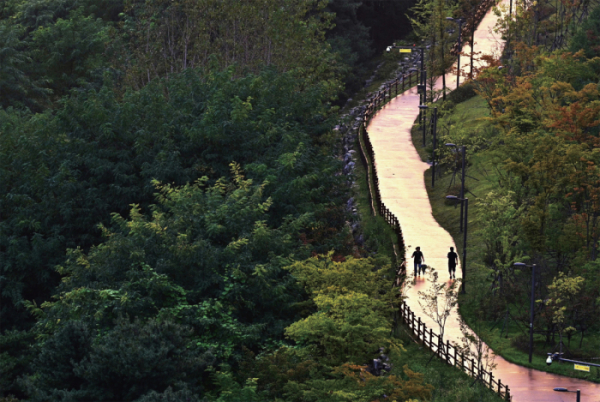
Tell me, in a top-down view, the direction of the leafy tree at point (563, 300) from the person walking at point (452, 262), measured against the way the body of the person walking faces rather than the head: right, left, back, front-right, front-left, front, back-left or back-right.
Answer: back-right

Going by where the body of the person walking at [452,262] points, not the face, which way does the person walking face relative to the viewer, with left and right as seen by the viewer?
facing away from the viewer

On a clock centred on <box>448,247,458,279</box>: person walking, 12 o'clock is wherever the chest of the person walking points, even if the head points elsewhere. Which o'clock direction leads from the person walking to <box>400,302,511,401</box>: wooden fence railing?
The wooden fence railing is roughly at 6 o'clock from the person walking.

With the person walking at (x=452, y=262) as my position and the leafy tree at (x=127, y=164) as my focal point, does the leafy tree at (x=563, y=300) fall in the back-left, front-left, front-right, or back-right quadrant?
back-left

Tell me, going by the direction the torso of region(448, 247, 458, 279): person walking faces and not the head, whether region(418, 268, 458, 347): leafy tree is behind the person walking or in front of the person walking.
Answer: behind

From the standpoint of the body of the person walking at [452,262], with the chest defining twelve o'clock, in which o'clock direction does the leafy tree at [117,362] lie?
The leafy tree is roughly at 7 o'clock from the person walking.

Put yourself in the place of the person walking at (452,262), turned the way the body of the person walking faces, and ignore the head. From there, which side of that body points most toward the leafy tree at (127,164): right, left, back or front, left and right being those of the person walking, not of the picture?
left
